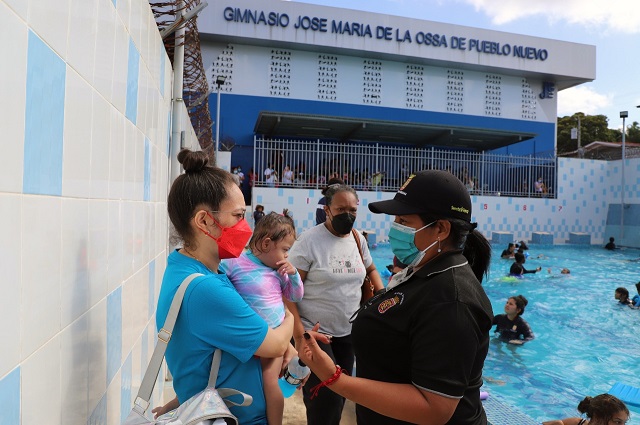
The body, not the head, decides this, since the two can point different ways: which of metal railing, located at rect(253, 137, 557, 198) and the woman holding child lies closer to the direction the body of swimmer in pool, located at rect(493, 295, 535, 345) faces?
the woman holding child

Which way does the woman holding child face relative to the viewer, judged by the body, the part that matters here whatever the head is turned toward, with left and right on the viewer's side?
facing to the right of the viewer

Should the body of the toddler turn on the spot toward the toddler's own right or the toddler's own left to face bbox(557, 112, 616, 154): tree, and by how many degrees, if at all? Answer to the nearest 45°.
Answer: approximately 90° to the toddler's own left

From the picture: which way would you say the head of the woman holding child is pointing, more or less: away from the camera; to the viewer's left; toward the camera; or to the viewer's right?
to the viewer's right

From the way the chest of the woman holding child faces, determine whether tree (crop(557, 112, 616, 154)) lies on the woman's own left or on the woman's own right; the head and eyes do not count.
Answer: on the woman's own left

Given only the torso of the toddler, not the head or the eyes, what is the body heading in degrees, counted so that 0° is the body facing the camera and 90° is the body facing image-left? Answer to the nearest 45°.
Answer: approximately 315°

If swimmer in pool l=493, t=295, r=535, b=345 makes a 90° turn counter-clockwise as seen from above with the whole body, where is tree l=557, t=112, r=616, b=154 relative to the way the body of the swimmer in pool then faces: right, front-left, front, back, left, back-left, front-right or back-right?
back-left

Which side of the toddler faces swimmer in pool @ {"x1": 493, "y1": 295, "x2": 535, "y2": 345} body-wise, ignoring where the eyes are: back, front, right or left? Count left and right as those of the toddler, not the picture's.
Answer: left
